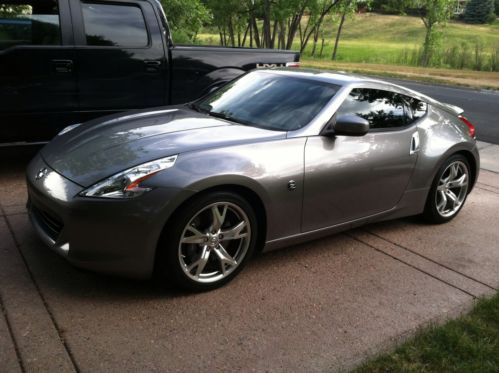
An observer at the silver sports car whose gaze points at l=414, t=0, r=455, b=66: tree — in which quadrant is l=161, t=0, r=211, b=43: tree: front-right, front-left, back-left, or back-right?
front-left

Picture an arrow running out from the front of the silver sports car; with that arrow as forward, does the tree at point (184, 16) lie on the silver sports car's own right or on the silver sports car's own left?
on the silver sports car's own right

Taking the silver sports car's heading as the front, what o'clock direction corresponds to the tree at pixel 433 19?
The tree is roughly at 5 o'clock from the silver sports car.

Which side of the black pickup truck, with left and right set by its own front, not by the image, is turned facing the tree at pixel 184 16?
right

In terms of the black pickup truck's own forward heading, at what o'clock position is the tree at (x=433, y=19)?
The tree is roughly at 4 o'clock from the black pickup truck.

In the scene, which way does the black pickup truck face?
to the viewer's left

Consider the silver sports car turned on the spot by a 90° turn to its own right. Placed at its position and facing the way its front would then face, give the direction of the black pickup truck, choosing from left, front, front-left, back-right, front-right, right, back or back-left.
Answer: front

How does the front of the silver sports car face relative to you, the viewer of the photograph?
facing the viewer and to the left of the viewer
